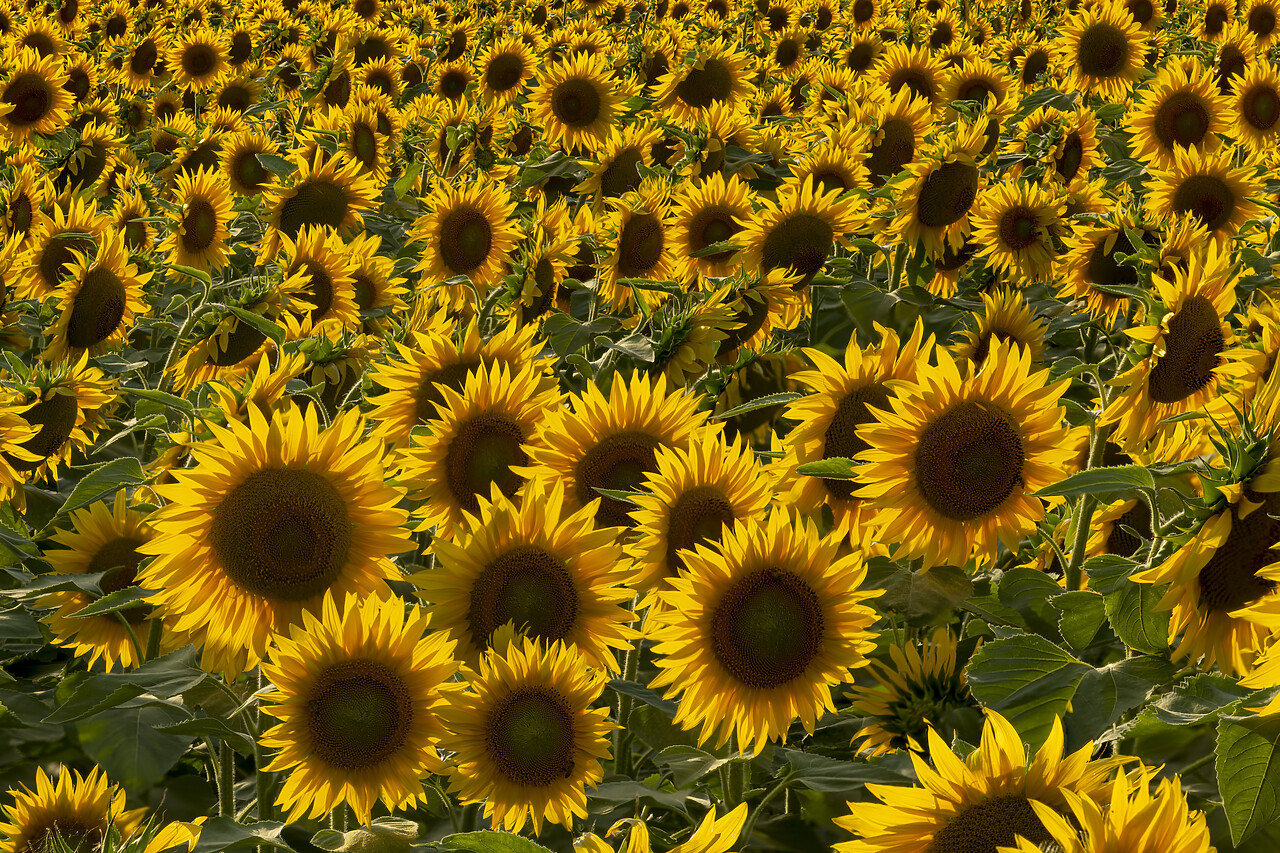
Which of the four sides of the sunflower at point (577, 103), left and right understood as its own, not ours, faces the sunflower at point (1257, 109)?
left

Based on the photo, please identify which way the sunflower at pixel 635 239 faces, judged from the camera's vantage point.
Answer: facing the viewer and to the right of the viewer

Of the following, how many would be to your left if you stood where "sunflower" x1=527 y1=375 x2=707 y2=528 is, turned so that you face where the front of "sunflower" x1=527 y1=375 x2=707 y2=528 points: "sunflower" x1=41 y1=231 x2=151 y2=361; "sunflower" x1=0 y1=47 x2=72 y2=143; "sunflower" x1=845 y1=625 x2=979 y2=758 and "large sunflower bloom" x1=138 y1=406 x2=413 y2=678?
1

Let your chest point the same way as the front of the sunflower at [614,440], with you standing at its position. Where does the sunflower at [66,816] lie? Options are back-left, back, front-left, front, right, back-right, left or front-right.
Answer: right

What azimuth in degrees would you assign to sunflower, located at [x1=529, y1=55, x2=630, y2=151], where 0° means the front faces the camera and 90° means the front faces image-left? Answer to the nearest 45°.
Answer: approximately 0°

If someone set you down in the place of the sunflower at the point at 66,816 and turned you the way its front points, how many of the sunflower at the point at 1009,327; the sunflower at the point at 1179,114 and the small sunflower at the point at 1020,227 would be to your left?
3
